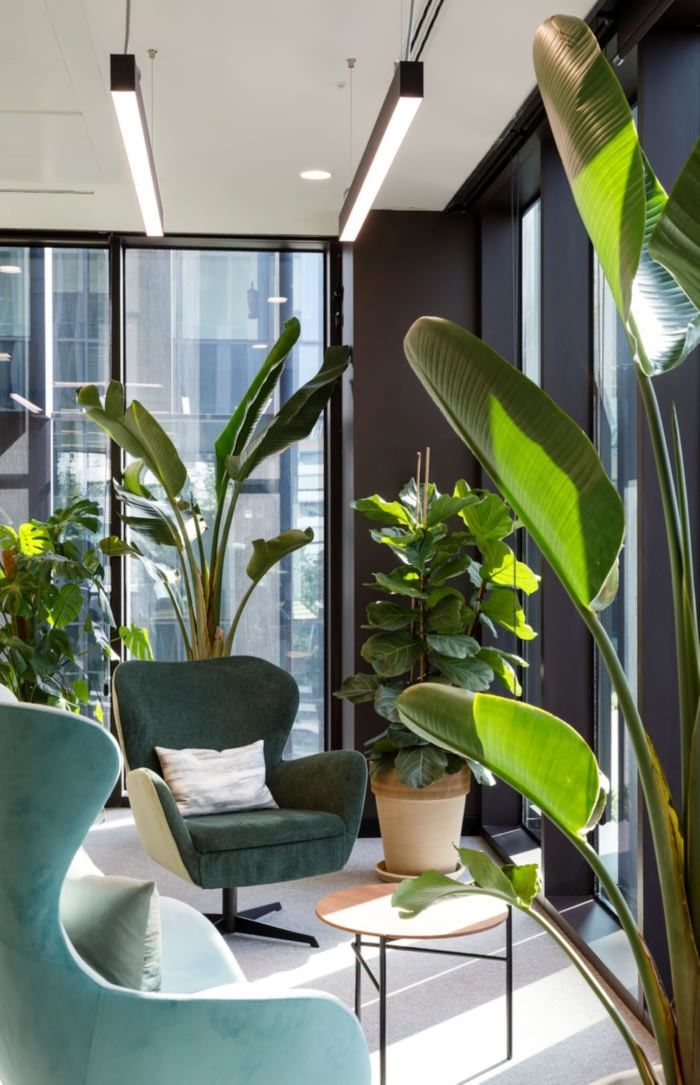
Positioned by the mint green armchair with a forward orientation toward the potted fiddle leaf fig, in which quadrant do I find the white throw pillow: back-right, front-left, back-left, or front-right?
front-left

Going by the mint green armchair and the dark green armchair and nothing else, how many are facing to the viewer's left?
0

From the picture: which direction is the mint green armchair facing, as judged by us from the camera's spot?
facing away from the viewer and to the right of the viewer

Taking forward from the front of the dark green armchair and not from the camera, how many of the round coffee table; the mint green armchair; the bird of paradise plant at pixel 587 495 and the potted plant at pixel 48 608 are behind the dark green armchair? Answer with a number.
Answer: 1

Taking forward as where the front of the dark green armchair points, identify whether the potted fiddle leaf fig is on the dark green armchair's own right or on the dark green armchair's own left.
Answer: on the dark green armchair's own left

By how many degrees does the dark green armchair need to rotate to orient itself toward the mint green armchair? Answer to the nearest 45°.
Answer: approximately 45° to its right

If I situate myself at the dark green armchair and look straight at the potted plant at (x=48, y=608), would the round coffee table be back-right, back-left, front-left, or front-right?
back-left

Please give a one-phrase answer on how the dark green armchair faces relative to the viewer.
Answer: facing the viewer and to the right of the viewer

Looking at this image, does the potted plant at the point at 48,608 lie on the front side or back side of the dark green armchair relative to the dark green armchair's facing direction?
on the back side

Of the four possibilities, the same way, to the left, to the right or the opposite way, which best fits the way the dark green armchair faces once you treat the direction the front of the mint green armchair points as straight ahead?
to the right
